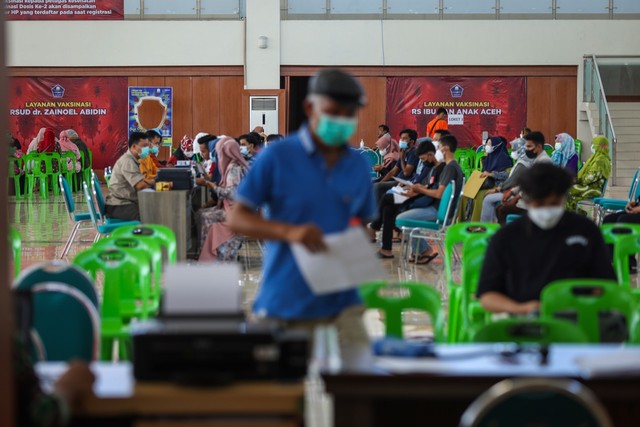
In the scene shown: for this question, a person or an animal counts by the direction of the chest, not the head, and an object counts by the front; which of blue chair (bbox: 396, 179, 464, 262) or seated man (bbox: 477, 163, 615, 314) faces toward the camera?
the seated man

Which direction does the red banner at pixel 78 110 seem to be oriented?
toward the camera

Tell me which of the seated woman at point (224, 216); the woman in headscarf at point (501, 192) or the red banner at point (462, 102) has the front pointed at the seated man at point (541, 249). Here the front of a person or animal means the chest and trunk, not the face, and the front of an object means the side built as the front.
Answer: the red banner

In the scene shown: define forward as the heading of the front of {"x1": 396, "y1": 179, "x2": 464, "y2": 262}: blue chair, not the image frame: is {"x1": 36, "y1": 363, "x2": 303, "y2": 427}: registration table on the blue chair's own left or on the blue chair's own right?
on the blue chair's own left

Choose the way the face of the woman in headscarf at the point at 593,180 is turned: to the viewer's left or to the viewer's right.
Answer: to the viewer's left

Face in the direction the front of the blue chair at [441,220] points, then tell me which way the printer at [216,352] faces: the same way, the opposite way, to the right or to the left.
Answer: to the left

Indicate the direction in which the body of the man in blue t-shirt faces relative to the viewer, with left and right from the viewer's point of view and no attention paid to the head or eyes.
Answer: facing the viewer and to the right of the viewer

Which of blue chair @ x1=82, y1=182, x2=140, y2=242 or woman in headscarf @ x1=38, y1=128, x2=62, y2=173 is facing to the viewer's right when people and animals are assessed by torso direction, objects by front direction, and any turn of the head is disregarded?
the blue chair

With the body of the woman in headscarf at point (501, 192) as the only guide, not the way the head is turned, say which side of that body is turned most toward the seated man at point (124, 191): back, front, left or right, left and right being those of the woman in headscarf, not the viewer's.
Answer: front

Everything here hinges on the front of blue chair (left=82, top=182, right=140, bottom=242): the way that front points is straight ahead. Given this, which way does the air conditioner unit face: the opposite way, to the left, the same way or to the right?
to the right

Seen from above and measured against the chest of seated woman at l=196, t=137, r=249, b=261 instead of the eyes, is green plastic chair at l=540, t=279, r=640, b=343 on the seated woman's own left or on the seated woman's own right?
on the seated woman's own left

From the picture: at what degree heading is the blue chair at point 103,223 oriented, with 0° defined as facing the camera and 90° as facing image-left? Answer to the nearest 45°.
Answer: approximately 270°

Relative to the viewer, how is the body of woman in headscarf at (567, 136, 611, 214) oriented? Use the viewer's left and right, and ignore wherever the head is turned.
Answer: facing to the left of the viewer

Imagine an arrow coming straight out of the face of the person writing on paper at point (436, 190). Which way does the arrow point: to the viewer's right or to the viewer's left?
to the viewer's left

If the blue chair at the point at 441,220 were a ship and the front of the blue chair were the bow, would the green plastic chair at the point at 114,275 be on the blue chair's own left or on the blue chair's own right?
on the blue chair's own left

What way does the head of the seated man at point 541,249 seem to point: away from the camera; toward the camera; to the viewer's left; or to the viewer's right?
toward the camera

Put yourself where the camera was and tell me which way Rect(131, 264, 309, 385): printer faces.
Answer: facing the viewer

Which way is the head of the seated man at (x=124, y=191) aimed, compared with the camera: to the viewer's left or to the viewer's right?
to the viewer's right
